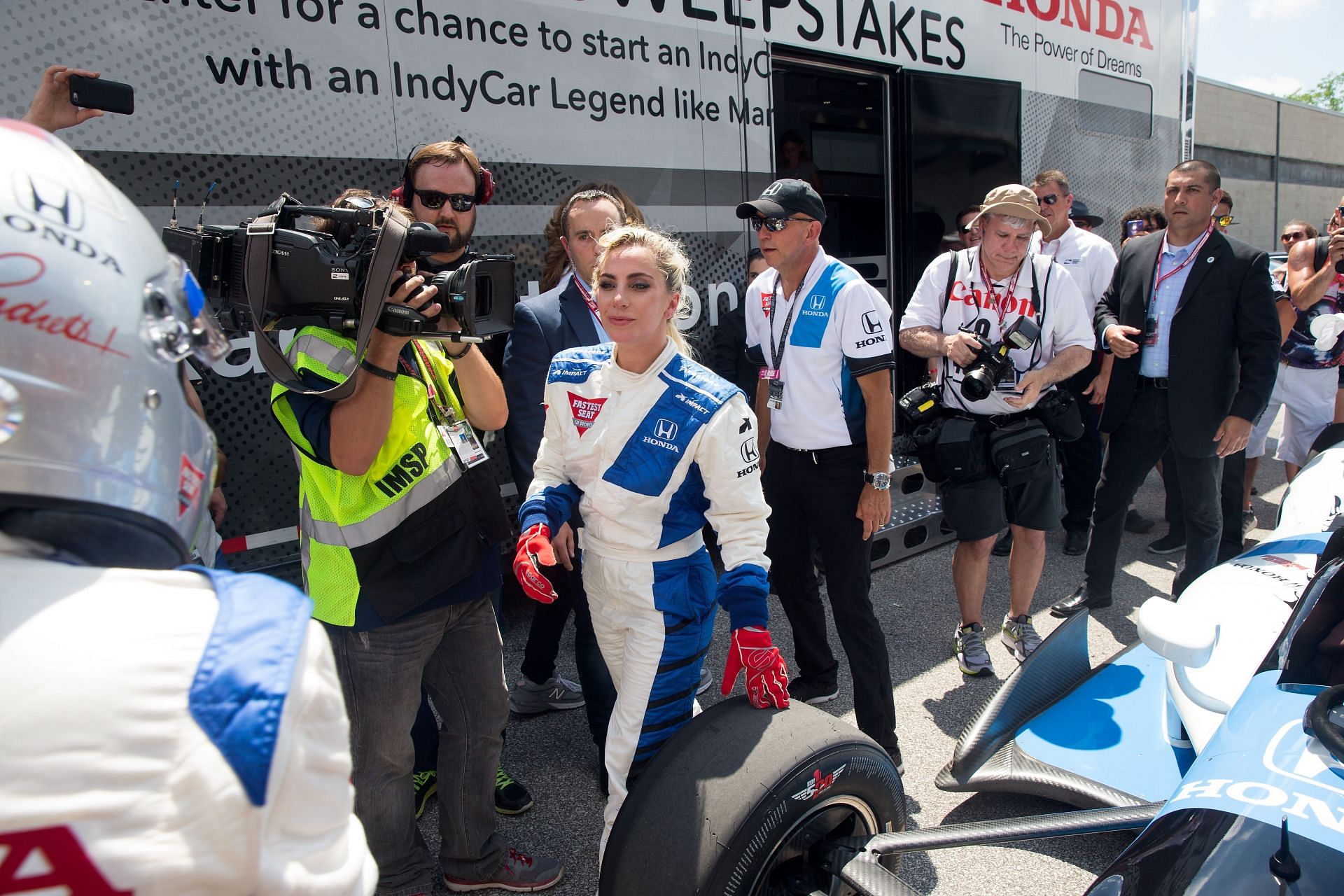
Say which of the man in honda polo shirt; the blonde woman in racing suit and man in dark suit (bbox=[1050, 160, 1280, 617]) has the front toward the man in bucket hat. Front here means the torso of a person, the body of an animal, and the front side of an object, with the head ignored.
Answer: the man in dark suit

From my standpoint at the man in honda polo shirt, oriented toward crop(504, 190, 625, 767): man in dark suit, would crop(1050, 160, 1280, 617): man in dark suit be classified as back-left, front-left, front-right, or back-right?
back-right

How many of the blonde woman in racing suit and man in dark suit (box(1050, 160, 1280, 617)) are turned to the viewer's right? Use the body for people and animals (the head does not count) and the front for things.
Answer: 0

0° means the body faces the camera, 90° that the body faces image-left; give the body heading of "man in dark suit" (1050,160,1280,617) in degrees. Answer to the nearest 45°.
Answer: approximately 45°

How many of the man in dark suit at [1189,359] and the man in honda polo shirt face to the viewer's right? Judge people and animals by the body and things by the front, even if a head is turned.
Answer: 0

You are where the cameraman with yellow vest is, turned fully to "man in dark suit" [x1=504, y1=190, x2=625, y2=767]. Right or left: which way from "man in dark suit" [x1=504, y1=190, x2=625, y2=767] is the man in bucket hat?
right

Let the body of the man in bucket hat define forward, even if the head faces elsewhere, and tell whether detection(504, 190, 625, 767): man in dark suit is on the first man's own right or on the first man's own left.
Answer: on the first man's own right

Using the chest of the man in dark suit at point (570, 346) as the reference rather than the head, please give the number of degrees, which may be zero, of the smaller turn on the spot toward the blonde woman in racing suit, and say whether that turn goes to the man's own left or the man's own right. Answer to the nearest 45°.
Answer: approximately 45° to the man's own right

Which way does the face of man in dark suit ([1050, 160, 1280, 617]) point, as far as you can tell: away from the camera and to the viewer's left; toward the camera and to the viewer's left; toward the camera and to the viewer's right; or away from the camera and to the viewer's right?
toward the camera and to the viewer's left
